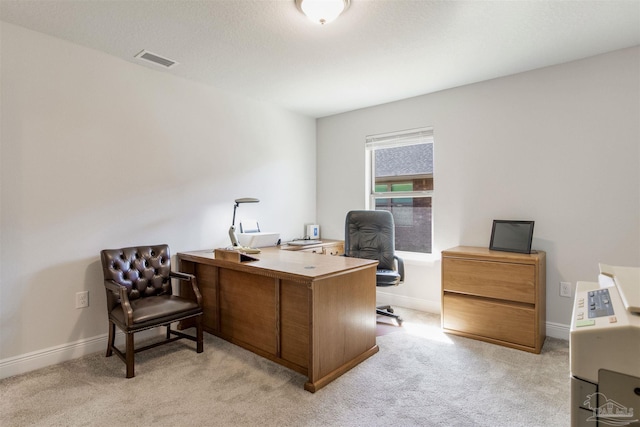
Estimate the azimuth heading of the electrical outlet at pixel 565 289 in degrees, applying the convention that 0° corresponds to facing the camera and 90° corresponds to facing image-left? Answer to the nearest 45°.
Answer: approximately 0°

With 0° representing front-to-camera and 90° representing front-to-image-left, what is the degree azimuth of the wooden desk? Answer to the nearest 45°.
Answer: approximately 225°

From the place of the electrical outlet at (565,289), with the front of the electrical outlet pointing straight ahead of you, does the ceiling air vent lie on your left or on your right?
on your right

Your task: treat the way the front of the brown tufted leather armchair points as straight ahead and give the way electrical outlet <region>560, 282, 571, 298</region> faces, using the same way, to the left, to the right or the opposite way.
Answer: to the right

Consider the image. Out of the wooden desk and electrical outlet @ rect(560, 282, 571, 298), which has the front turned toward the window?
the wooden desk
